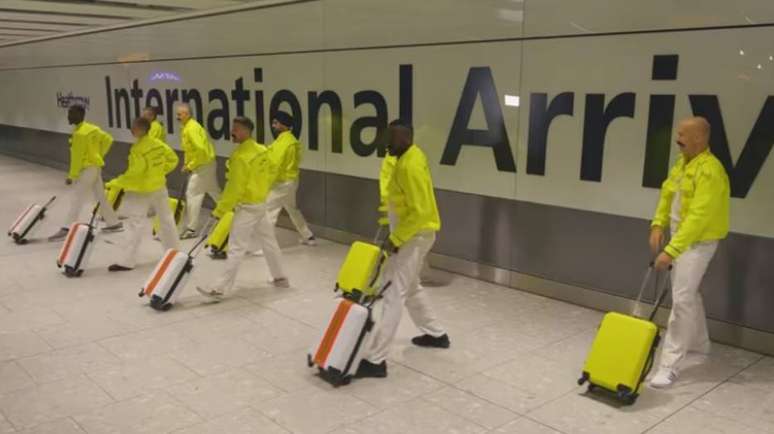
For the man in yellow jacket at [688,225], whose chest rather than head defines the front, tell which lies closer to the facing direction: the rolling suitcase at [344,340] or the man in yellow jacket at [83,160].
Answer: the rolling suitcase

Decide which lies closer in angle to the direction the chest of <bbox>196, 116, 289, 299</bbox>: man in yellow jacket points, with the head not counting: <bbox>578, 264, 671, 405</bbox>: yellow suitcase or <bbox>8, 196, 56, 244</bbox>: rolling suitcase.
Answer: the rolling suitcase

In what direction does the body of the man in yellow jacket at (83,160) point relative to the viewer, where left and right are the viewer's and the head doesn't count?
facing to the left of the viewer

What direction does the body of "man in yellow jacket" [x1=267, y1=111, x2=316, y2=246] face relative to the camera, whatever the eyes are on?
to the viewer's left

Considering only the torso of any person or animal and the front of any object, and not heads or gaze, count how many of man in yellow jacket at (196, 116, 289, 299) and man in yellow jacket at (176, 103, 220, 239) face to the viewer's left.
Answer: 2

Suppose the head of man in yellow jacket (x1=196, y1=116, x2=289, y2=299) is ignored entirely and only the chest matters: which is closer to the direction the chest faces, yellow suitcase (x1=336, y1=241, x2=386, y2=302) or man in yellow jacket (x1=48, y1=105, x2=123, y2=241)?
the man in yellow jacket

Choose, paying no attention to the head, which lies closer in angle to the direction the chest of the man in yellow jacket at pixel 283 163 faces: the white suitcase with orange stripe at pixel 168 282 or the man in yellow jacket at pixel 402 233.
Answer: the white suitcase with orange stripe

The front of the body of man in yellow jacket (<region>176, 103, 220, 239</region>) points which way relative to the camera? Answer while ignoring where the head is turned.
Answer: to the viewer's left
